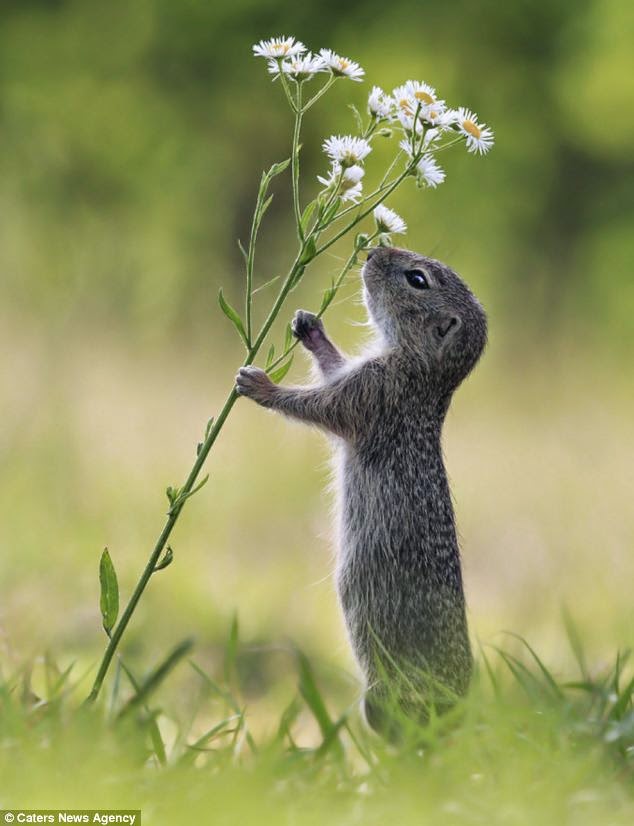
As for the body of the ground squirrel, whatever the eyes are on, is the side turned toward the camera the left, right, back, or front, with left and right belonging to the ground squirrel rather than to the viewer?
left

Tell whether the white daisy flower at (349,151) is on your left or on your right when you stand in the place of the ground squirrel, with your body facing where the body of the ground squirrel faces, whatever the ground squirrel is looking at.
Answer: on your left
